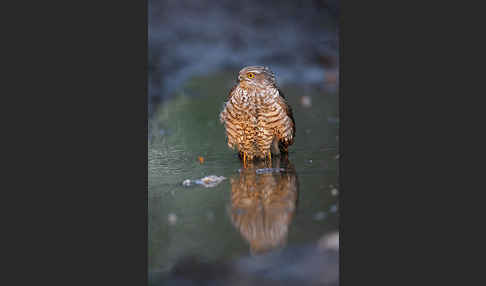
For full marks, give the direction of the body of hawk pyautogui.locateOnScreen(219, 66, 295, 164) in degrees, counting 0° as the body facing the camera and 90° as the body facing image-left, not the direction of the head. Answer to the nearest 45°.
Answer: approximately 0°

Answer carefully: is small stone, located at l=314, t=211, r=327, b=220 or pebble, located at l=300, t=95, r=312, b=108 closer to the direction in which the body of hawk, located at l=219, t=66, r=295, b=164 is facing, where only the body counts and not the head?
the small stone

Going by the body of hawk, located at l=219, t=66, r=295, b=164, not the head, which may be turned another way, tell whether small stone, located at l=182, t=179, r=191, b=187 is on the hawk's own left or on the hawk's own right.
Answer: on the hawk's own right

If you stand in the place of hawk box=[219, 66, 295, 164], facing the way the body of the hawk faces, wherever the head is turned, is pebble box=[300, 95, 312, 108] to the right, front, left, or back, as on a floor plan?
back
